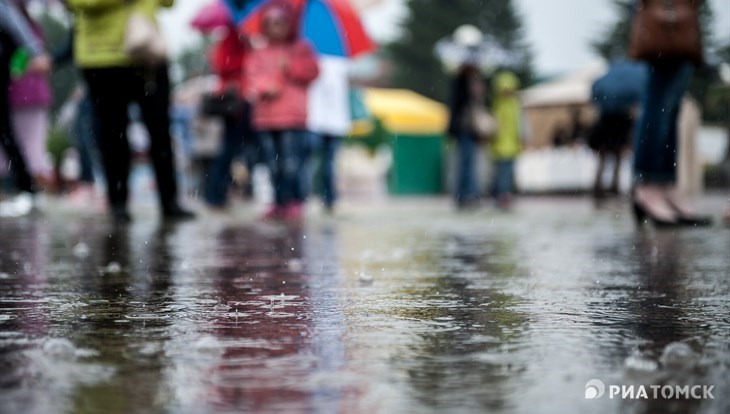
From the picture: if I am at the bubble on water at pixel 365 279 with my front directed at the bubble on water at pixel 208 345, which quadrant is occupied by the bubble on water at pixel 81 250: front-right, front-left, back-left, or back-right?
back-right
